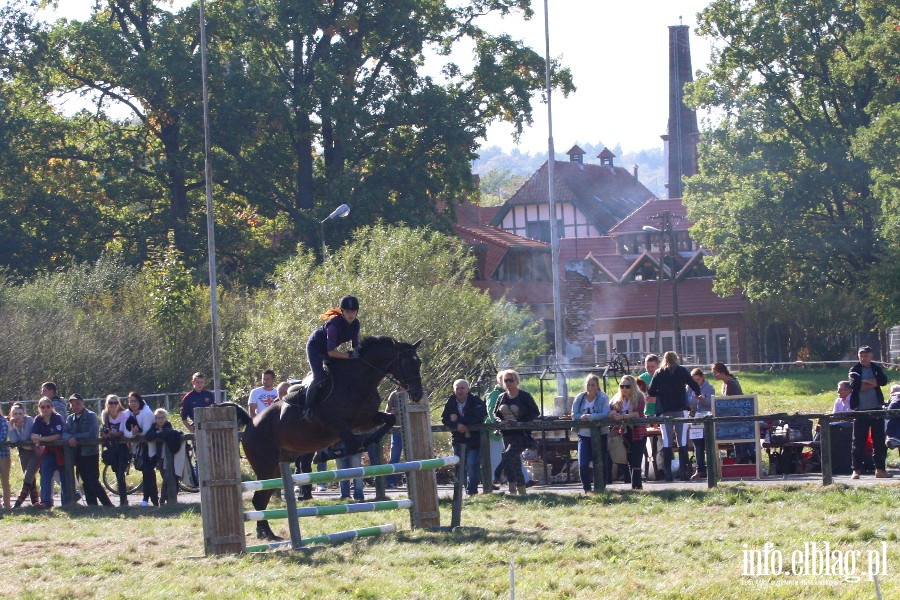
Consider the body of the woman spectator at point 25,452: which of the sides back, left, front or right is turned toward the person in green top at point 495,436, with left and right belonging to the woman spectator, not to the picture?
left

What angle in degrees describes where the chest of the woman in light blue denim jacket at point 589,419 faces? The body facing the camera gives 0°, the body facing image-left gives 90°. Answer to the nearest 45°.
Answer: approximately 0°

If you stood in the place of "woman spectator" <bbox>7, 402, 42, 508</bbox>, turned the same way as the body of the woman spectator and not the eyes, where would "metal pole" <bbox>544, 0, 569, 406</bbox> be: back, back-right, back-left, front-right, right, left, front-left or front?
back-left

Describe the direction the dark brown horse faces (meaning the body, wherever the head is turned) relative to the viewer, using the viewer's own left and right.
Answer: facing to the right of the viewer

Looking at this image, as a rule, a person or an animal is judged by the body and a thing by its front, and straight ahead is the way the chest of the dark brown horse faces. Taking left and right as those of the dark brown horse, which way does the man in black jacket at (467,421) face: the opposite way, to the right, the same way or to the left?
to the right

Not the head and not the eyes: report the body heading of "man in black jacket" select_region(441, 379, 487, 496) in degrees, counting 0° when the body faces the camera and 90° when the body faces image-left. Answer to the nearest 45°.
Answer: approximately 0°

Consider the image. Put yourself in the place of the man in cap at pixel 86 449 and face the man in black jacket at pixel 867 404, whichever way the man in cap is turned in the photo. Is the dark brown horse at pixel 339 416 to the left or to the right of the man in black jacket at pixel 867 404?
right

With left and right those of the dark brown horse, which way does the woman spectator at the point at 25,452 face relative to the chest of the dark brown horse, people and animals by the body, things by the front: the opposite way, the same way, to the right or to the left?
to the right

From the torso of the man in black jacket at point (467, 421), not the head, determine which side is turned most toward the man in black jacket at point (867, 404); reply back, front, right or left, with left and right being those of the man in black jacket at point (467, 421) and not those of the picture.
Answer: left
